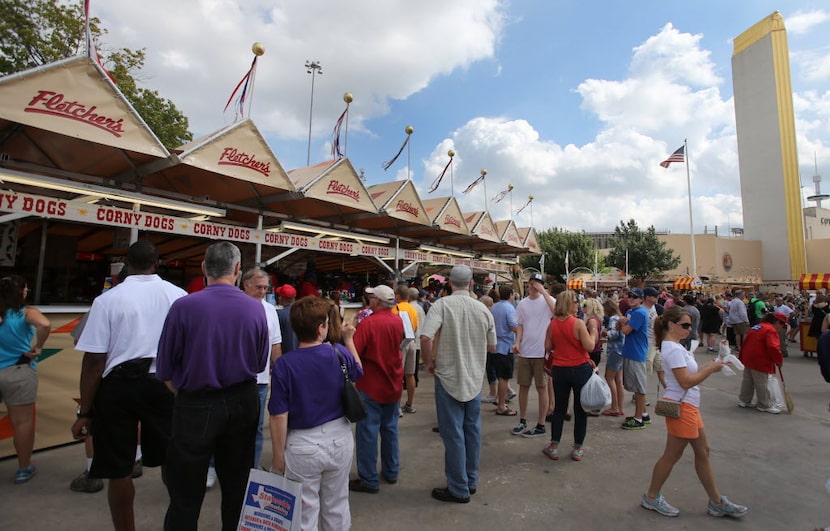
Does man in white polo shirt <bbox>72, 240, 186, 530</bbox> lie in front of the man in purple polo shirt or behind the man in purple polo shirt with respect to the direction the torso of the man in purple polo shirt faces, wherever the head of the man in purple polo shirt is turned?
in front

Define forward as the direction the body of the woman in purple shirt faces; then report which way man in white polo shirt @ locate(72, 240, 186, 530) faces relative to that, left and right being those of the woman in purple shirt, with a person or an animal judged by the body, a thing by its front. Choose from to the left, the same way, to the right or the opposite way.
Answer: the same way

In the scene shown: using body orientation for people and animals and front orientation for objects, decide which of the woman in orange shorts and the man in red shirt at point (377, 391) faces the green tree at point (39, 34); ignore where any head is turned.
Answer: the man in red shirt

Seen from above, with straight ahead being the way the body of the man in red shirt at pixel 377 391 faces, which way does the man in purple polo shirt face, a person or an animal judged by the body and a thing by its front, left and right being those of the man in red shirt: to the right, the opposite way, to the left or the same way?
the same way

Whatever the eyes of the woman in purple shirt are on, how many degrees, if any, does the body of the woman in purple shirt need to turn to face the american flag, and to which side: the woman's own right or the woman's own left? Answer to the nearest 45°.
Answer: approximately 45° to the woman's own right

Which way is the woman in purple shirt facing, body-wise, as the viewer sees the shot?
away from the camera

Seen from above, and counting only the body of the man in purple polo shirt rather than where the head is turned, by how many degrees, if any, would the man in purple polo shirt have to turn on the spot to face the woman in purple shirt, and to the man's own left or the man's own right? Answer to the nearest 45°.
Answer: approximately 90° to the man's own right

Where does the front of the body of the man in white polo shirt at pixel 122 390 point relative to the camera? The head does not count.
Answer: away from the camera

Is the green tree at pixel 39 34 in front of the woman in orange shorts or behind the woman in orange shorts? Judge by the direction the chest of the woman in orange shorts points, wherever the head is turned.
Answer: behind

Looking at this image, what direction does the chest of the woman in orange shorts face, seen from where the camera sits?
to the viewer's right

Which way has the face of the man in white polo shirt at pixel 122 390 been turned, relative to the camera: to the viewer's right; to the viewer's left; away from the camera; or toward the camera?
away from the camera

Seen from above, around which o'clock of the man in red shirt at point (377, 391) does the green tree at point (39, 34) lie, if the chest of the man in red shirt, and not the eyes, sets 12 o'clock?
The green tree is roughly at 12 o'clock from the man in red shirt.

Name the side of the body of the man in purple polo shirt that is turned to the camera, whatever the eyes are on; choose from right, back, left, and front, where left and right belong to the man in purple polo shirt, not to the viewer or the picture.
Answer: back
